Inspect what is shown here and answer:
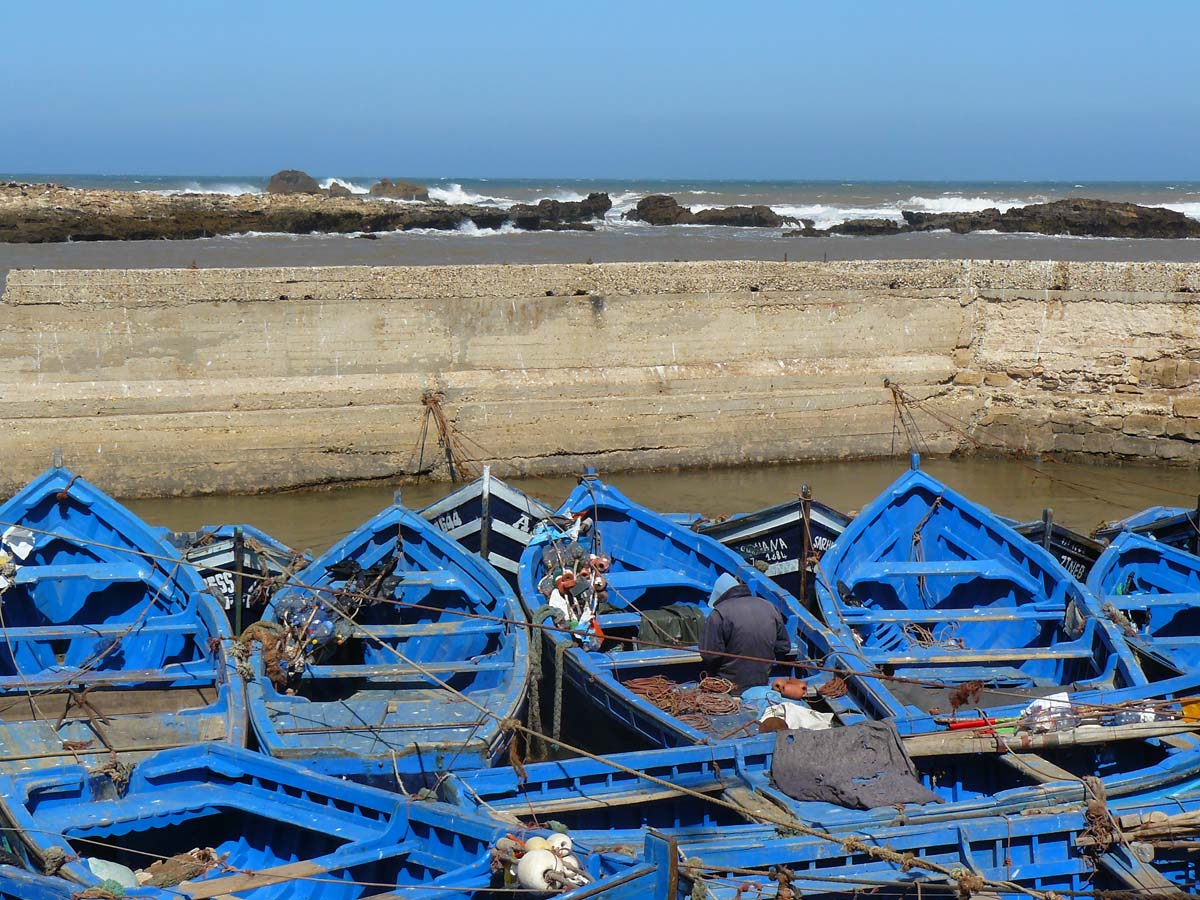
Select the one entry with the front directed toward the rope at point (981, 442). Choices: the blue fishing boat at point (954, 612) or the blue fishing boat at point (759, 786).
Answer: the blue fishing boat at point (954, 612)

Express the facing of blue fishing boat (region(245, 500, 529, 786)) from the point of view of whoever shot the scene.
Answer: facing away from the viewer

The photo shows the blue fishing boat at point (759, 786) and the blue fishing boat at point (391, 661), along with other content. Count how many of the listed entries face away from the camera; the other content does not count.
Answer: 1

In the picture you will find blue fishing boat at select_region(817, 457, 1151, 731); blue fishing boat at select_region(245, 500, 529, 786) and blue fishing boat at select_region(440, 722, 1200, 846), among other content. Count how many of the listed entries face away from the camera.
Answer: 2

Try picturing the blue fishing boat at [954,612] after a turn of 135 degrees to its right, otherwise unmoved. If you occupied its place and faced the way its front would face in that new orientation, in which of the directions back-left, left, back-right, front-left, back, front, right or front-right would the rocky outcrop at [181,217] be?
back

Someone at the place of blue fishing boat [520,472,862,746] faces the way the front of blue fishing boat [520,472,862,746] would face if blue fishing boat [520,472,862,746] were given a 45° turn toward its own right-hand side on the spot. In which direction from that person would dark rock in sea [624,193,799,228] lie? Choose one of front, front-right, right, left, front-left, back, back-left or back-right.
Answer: front

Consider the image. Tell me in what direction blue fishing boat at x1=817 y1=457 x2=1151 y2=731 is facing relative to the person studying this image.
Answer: facing away from the viewer

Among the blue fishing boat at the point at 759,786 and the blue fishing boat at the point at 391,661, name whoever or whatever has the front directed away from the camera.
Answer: the blue fishing boat at the point at 391,661

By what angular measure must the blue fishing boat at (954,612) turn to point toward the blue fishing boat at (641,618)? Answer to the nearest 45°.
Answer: approximately 135° to its left

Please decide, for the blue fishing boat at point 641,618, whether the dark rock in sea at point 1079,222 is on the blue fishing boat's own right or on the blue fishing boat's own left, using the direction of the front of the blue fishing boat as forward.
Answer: on the blue fishing boat's own right

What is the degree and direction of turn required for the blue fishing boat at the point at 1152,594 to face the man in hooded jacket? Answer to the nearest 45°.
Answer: approximately 90° to its left

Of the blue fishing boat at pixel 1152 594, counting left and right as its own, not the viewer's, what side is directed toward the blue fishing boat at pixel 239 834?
left

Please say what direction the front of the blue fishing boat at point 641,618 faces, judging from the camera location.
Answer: facing away from the viewer and to the left of the viewer

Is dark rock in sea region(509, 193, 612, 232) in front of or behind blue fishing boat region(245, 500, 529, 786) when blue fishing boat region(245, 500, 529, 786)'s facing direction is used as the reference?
in front

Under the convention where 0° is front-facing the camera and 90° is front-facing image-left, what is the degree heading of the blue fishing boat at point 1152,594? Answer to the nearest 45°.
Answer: approximately 135°
